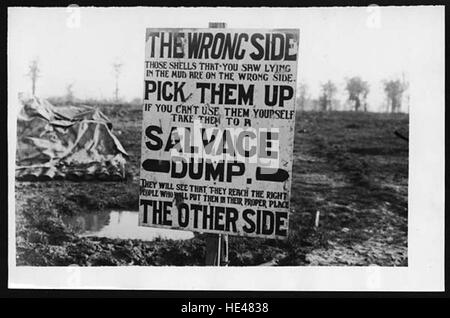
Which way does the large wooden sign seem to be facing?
toward the camera

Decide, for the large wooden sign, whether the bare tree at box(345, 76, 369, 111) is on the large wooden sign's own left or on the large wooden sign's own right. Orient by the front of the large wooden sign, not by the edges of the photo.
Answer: on the large wooden sign's own left

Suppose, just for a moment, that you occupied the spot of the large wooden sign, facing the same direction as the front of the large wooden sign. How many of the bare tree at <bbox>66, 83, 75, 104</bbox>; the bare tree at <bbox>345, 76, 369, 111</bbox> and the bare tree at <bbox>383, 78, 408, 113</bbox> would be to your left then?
2
